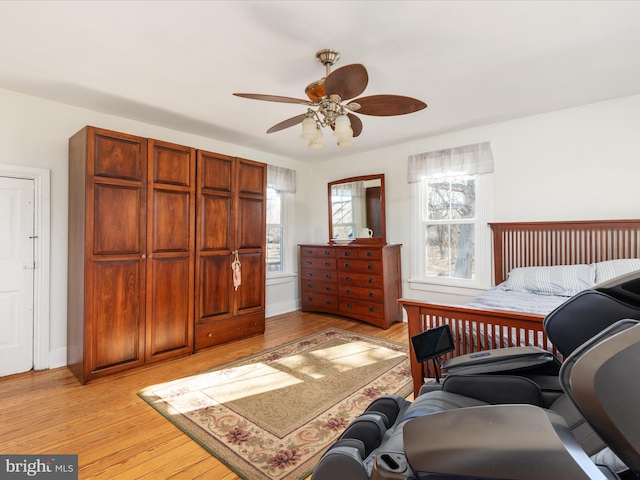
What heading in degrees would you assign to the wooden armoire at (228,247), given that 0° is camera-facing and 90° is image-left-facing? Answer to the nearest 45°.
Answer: approximately 315°

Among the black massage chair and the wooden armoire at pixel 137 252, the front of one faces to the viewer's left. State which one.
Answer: the black massage chair

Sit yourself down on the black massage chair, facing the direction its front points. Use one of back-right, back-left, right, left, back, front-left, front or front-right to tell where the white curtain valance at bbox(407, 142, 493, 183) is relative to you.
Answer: right

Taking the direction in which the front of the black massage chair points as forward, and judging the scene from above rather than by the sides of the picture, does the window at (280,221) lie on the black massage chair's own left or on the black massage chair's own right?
on the black massage chair's own right

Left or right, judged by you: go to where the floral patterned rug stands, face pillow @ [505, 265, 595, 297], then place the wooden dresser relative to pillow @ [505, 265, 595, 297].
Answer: left

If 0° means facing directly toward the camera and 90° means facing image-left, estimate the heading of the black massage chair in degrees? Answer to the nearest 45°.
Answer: approximately 90°

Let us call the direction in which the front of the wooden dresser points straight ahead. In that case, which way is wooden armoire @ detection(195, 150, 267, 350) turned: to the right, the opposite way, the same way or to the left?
to the left

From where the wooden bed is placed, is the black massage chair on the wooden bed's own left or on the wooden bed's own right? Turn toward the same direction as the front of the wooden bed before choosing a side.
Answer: on the wooden bed's own left

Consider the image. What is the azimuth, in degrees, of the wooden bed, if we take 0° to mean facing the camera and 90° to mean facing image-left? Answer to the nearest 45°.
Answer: approximately 45°

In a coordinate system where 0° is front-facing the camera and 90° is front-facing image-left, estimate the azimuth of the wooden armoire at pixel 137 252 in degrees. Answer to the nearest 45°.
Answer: approximately 315°

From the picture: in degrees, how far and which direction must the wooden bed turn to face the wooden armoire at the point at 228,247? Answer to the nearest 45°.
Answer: approximately 45° to its right

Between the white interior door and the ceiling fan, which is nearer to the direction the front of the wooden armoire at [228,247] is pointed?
the ceiling fan

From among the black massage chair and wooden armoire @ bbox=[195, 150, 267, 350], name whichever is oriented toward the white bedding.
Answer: the wooden armoire

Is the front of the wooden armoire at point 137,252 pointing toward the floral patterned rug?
yes

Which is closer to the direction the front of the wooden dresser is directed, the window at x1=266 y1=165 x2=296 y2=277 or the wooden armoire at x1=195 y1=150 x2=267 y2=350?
the wooden armoire
